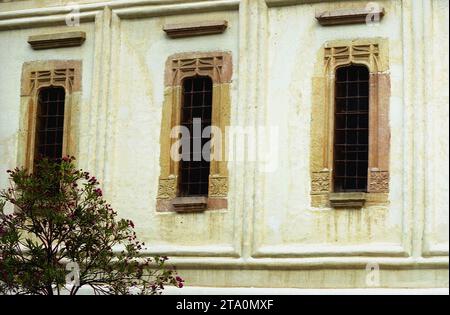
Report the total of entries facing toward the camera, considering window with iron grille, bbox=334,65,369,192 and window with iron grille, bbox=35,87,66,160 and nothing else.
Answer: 2

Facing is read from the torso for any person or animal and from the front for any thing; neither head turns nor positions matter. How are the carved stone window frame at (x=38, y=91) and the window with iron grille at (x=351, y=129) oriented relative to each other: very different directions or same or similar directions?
same or similar directions

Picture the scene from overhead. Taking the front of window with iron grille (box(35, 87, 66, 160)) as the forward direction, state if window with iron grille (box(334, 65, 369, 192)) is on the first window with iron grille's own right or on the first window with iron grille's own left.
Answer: on the first window with iron grille's own left

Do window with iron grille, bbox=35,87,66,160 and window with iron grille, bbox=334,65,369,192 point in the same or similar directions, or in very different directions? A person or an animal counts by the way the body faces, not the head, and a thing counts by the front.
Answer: same or similar directions

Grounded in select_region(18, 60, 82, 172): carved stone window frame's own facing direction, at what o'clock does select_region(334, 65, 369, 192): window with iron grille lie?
The window with iron grille is roughly at 10 o'clock from the carved stone window frame.

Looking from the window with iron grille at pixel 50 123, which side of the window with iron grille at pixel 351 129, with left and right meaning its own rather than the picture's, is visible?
right

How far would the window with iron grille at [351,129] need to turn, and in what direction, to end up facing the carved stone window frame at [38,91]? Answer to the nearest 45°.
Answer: approximately 90° to its right

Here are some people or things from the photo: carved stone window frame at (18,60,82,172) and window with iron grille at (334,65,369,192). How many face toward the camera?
2

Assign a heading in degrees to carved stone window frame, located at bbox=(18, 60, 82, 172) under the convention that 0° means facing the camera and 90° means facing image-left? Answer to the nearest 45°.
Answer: approximately 0°

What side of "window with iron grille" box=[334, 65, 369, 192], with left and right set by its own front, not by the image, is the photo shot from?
front
